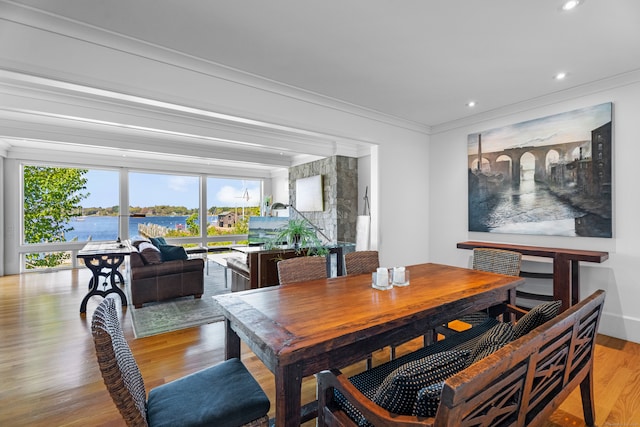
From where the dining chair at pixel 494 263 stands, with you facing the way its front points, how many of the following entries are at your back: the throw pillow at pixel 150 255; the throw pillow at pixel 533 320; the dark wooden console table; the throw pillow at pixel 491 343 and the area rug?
1

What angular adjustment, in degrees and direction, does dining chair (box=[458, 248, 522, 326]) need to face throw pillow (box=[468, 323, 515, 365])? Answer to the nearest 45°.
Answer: approximately 45° to its left

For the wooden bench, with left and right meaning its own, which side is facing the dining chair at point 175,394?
left

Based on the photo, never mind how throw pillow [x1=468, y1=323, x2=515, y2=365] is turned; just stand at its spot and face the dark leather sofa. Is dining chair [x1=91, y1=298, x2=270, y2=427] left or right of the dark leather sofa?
left

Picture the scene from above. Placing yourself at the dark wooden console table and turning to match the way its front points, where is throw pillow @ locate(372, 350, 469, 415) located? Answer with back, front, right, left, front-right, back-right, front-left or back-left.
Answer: front-left

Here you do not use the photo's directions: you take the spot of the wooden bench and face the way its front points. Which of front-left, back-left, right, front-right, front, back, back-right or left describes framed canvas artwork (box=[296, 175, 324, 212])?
front

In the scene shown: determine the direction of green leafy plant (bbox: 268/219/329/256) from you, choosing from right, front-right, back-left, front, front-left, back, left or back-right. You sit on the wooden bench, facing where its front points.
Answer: front

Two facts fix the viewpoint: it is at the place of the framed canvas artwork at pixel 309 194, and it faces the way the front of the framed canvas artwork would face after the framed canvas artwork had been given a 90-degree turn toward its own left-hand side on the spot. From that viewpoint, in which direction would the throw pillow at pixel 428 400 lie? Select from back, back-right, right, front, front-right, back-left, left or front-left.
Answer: front-right

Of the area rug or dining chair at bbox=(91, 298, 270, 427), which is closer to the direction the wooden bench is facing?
the area rug

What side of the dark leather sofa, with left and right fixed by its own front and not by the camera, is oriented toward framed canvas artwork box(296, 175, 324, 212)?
front

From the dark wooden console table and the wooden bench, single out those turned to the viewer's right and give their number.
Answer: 0

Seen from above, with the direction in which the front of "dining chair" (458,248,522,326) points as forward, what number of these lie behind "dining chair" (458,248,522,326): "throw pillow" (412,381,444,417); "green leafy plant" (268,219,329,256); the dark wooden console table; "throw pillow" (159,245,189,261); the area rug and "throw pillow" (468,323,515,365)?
1

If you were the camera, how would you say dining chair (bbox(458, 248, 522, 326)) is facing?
facing the viewer and to the left of the viewer

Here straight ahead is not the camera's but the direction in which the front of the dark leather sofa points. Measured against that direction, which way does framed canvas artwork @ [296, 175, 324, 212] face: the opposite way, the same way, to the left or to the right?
the opposite way
